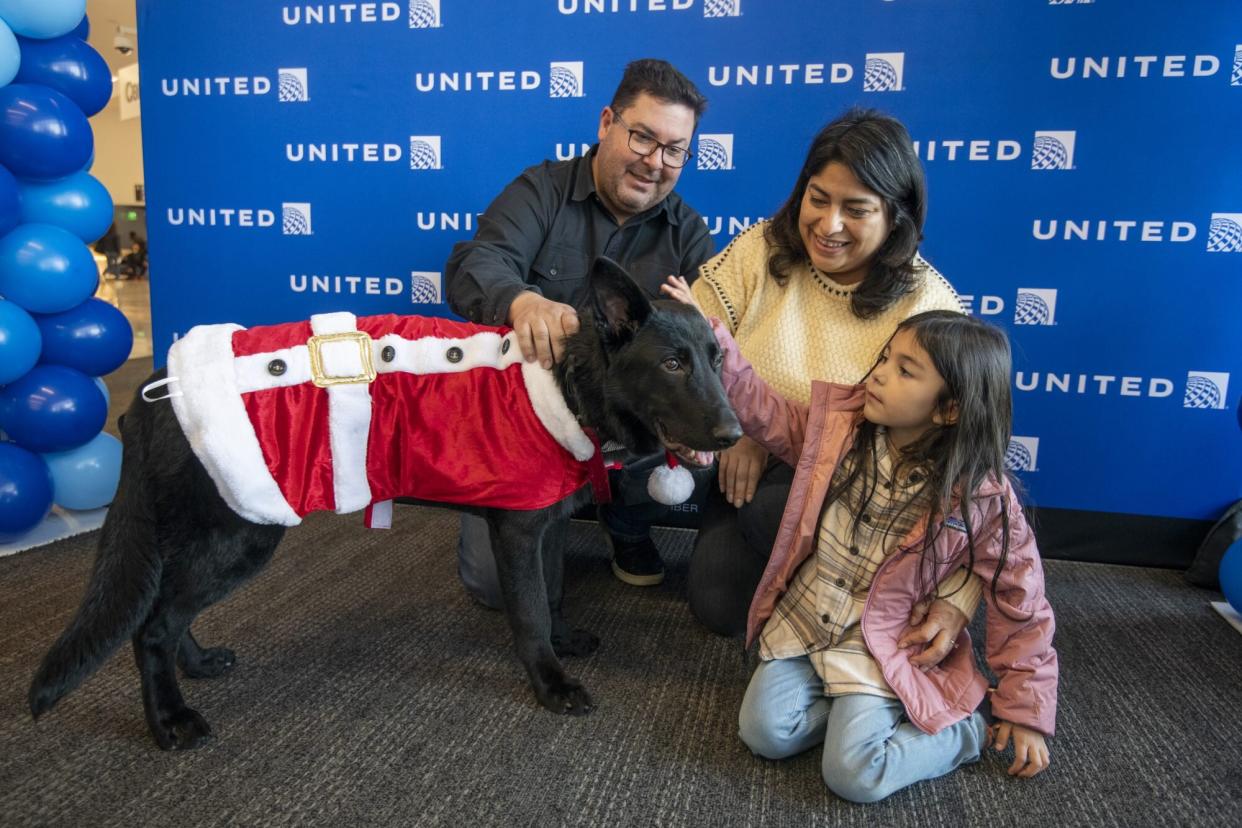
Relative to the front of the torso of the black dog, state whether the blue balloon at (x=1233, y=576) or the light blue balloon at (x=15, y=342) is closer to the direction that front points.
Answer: the blue balloon

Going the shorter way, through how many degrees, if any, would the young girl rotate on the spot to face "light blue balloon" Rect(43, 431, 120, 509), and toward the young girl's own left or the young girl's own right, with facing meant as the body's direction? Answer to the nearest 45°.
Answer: approximately 45° to the young girl's own right

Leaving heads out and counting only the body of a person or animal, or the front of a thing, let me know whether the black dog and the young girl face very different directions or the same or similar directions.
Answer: very different directions

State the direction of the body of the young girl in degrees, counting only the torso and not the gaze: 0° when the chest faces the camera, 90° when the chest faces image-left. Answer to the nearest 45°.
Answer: approximately 45°

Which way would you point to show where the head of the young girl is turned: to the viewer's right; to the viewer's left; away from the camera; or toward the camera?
to the viewer's left

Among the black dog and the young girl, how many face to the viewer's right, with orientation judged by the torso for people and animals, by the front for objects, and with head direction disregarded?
1

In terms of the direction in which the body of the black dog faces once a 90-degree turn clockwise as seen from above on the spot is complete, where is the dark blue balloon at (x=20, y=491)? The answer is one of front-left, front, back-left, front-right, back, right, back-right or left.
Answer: back-right

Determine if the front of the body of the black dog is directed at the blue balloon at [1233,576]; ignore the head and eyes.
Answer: yes

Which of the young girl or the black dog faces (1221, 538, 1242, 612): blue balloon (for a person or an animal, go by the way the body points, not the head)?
the black dog

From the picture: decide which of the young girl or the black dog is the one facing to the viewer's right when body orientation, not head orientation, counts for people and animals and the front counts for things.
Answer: the black dog

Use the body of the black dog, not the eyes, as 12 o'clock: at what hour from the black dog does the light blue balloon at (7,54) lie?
The light blue balloon is roughly at 8 o'clock from the black dog.

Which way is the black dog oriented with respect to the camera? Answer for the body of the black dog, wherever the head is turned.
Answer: to the viewer's right

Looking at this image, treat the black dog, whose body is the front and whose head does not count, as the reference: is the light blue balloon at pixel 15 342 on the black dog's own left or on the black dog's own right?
on the black dog's own left
